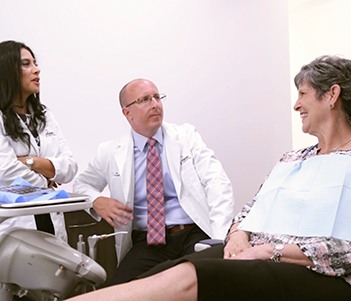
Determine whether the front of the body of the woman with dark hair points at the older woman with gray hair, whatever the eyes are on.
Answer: yes

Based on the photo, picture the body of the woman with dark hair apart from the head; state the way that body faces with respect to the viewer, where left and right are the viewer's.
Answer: facing the viewer and to the right of the viewer

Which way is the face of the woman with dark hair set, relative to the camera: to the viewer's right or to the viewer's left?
to the viewer's right

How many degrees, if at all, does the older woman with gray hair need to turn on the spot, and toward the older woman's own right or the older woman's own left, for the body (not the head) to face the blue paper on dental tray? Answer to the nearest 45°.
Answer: approximately 45° to the older woman's own right

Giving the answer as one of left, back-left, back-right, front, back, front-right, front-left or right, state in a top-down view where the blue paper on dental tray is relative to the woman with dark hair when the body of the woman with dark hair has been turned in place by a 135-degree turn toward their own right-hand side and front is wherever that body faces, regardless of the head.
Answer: left

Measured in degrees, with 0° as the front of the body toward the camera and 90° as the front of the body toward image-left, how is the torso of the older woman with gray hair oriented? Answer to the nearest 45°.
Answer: approximately 45°

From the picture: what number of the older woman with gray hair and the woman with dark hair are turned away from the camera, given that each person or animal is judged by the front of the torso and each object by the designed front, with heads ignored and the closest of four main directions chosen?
0

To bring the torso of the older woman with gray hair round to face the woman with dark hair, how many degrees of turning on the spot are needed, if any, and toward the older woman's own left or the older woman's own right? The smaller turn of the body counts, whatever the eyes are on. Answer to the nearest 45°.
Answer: approximately 90° to the older woman's own right

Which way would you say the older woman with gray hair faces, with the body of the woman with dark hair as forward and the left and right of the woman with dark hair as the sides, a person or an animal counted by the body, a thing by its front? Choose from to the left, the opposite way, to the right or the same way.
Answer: to the right

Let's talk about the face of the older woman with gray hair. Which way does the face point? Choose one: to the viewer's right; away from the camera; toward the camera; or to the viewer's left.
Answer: to the viewer's left
